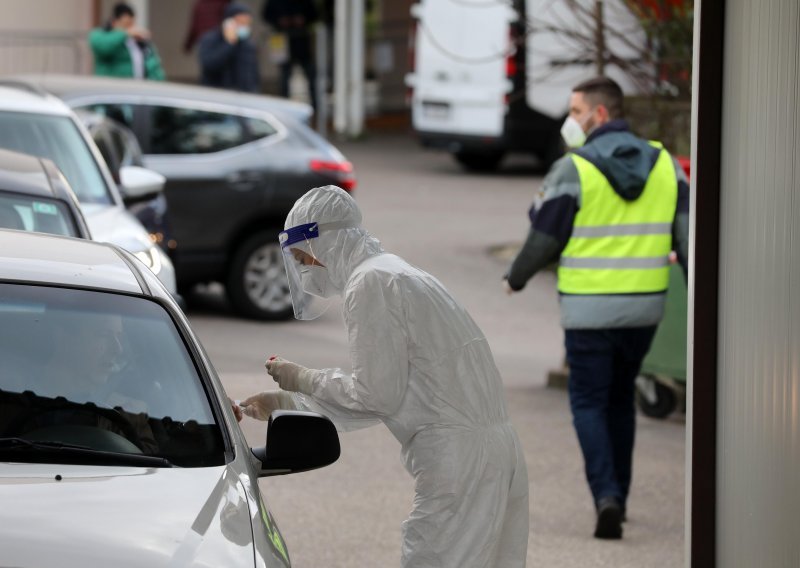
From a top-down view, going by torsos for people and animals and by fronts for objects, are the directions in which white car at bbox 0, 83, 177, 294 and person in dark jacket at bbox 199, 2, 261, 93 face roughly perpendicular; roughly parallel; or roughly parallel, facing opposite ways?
roughly parallel

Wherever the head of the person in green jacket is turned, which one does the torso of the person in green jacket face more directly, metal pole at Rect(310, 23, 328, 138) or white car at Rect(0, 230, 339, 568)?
the white car

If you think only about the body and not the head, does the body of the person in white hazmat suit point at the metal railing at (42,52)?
no

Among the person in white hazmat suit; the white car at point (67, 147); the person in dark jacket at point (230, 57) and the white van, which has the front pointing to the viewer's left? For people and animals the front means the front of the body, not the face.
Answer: the person in white hazmat suit

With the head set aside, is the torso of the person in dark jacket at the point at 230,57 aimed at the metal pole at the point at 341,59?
no

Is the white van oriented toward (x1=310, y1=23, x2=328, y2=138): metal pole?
no

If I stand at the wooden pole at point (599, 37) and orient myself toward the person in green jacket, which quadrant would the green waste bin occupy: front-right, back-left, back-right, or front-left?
back-left

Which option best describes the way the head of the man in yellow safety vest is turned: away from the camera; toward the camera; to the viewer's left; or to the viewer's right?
to the viewer's left

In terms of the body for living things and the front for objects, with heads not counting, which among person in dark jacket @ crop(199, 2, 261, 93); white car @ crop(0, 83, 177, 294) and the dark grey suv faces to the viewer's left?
the dark grey suv

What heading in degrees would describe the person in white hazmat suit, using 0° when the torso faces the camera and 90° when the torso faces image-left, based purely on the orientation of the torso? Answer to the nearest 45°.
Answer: approximately 90°

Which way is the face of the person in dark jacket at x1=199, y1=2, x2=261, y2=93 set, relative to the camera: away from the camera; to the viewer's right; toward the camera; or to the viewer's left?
toward the camera

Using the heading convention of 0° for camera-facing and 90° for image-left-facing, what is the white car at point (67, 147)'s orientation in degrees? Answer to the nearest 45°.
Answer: approximately 315°

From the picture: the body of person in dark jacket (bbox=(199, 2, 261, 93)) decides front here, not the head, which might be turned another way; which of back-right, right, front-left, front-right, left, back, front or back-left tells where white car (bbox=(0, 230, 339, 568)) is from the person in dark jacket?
front-right
